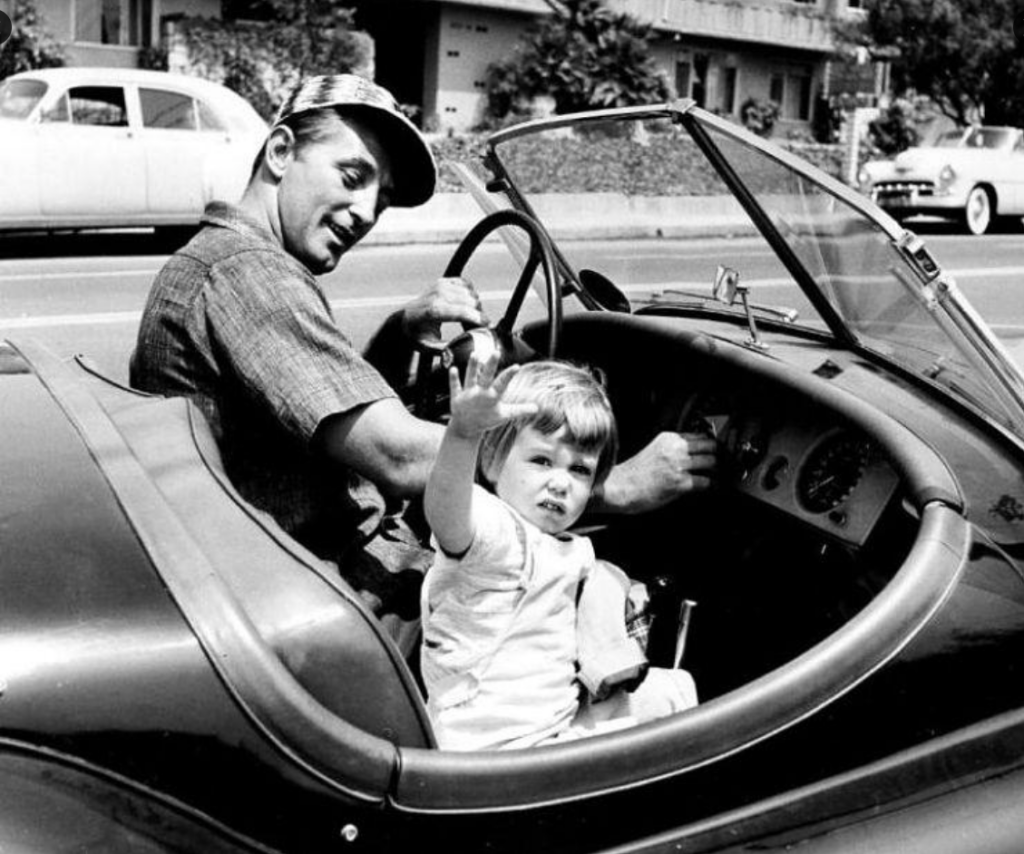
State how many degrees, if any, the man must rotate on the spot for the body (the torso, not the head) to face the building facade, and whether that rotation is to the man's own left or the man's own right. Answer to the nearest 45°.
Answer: approximately 90° to the man's own left

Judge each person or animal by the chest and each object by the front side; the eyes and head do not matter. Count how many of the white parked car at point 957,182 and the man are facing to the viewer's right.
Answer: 1

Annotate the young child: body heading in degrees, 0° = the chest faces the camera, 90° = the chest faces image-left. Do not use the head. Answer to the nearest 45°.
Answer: approximately 315°

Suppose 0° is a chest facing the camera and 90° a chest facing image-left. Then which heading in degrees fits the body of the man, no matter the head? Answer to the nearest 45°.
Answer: approximately 270°

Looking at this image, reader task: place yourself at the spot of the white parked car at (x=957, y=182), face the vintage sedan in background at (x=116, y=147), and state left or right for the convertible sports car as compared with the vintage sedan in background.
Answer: left

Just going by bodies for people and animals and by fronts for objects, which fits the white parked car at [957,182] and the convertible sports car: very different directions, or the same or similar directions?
very different directions

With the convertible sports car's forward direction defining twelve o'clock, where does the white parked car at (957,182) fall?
The white parked car is roughly at 11 o'clock from the convertible sports car.
